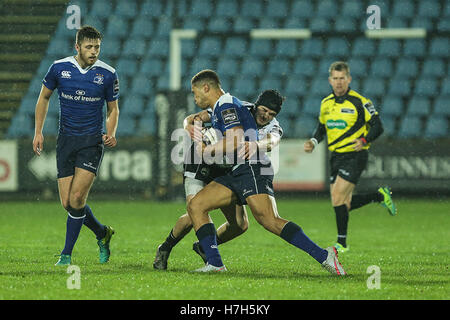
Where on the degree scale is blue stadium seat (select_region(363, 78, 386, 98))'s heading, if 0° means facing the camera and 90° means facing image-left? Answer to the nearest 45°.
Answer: approximately 0°

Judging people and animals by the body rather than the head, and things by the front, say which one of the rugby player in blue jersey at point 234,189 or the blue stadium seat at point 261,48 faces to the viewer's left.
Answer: the rugby player in blue jersey

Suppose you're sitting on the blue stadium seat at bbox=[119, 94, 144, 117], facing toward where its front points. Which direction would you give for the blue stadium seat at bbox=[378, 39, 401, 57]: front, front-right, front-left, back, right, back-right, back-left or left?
left

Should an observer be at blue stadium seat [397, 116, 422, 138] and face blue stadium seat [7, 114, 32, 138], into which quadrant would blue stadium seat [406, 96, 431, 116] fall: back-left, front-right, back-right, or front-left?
back-right

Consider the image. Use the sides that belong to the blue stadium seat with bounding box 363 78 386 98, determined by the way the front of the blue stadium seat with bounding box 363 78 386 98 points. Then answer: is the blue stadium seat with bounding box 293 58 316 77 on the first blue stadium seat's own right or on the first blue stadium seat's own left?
on the first blue stadium seat's own right

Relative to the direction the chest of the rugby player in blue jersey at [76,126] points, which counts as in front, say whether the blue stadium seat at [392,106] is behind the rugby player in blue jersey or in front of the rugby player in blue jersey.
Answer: behind

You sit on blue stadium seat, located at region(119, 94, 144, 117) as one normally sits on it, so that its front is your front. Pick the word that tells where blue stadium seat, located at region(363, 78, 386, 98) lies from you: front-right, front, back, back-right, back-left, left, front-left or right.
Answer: left

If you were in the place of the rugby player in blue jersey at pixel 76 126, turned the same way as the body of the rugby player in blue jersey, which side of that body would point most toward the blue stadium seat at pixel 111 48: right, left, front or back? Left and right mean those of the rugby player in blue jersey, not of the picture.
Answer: back

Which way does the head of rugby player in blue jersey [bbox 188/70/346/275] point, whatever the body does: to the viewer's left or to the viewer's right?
to the viewer's left

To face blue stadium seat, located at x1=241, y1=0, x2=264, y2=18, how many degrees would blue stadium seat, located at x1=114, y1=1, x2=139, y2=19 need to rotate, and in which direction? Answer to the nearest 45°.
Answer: approximately 90° to its left

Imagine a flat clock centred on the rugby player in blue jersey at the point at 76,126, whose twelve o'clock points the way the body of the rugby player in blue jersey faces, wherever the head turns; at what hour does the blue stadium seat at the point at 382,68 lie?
The blue stadium seat is roughly at 7 o'clock from the rugby player in blue jersey.
